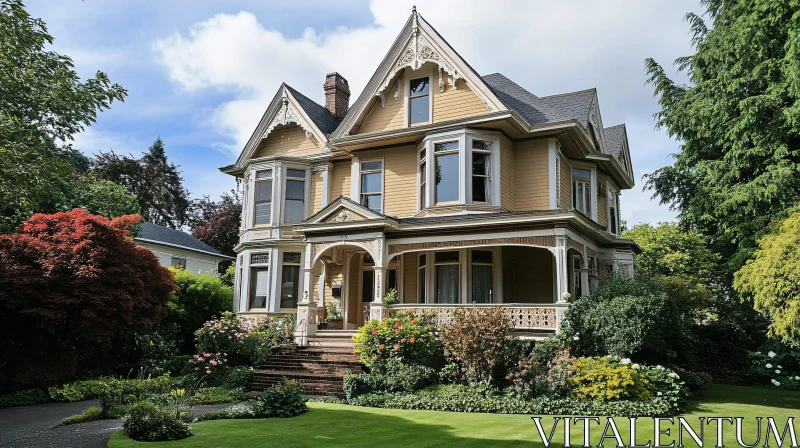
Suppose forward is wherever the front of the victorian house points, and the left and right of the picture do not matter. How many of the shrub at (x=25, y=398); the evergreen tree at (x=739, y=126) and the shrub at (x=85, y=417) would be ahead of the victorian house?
2

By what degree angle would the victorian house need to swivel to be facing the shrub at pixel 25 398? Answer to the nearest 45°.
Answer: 0° — it already faces it

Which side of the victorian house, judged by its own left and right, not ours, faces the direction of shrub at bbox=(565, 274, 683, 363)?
left

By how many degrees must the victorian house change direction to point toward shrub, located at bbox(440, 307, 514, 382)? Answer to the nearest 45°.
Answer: approximately 45° to its left

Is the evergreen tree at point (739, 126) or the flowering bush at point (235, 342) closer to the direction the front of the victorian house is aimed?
the flowering bush

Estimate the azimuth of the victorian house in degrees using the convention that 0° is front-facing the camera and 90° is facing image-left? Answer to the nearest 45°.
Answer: approximately 45°

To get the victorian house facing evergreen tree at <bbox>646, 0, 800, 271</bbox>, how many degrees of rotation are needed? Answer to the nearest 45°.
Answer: approximately 135° to its left

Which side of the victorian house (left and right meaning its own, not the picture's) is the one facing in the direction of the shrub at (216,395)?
front

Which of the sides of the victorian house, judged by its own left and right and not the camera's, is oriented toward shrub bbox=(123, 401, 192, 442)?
front
